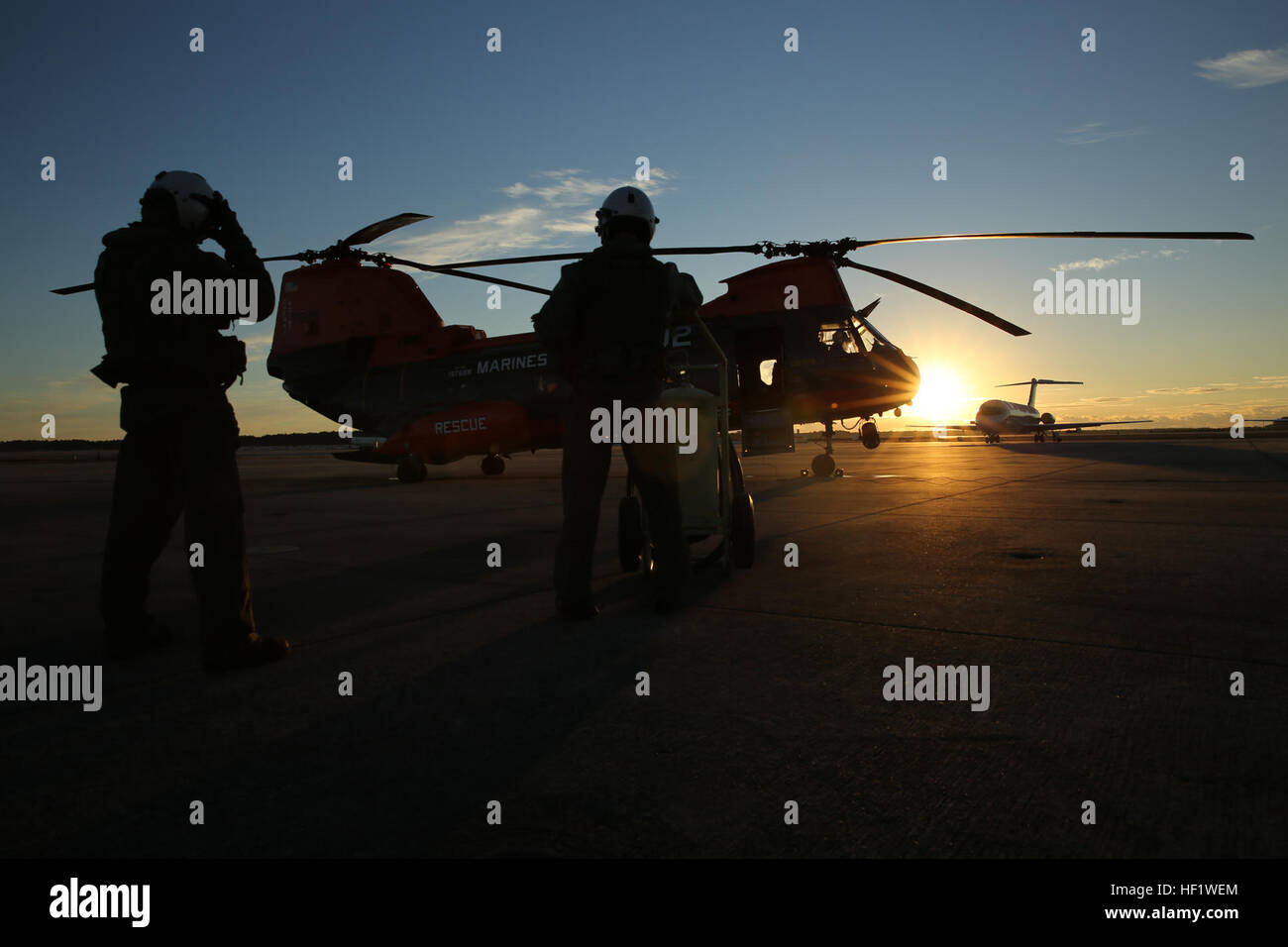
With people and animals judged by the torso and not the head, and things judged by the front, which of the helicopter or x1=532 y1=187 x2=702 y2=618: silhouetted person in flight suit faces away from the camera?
the silhouetted person in flight suit

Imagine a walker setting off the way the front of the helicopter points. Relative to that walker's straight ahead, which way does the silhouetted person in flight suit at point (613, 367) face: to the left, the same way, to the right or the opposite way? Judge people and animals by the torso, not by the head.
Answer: to the left

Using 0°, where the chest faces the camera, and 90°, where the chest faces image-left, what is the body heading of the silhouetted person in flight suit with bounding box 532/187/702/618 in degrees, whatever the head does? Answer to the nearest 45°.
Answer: approximately 180°

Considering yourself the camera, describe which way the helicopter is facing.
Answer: facing to the right of the viewer

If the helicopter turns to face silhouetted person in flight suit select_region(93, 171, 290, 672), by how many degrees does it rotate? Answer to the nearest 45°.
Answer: approximately 90° to its right

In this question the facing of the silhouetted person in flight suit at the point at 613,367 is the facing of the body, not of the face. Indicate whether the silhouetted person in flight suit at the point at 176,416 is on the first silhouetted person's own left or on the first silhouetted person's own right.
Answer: on the first silhouetted person's own left

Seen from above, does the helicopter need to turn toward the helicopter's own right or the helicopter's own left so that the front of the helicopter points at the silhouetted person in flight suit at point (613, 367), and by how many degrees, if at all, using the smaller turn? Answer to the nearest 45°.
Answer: approximately 90° to the helicopter's own right

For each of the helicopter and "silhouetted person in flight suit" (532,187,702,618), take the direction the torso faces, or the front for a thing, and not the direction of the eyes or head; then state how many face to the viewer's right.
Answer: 1

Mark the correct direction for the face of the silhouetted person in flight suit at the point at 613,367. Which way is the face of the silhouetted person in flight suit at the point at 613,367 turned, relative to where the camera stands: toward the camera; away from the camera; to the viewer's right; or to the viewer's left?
away from the camera
